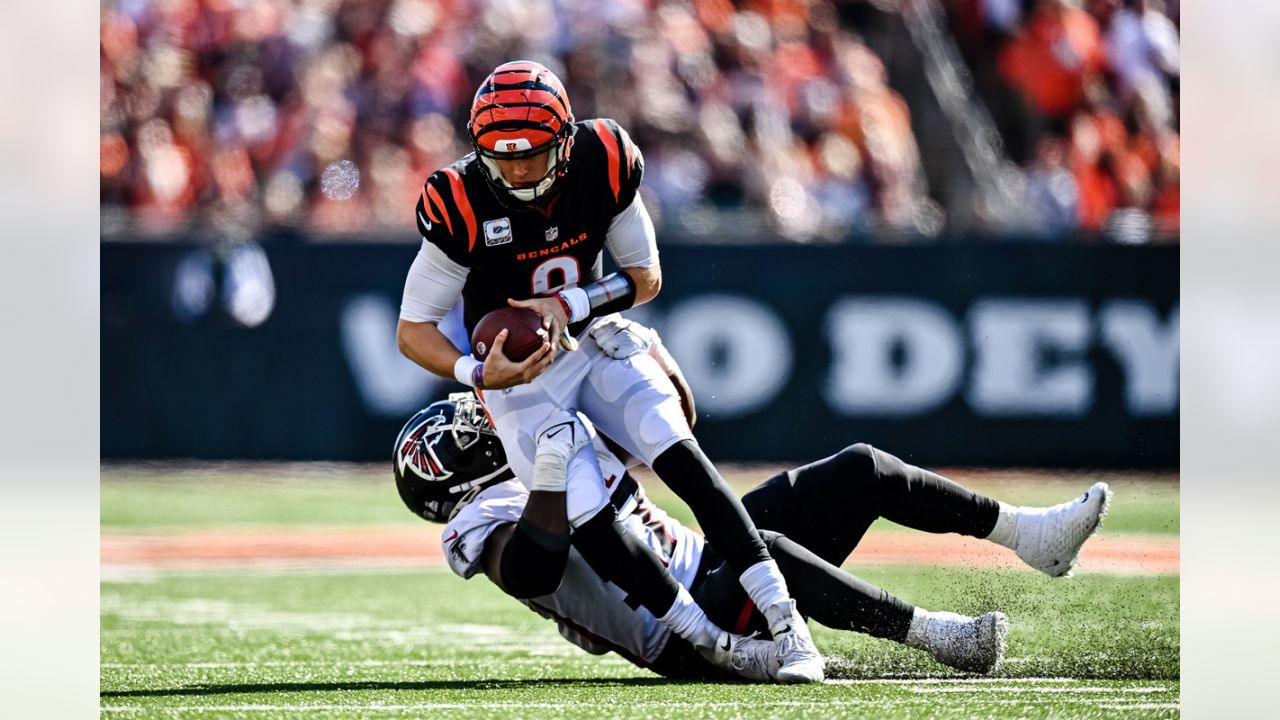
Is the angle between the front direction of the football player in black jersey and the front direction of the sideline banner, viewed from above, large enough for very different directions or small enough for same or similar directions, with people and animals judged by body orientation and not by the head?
same or similar directions

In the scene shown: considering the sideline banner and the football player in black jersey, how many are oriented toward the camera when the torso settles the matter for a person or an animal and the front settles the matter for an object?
2

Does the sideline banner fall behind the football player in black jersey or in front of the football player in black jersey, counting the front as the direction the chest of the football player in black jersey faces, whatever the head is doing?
behind

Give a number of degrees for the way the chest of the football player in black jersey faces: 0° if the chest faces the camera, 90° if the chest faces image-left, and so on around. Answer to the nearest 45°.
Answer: approximately 0°

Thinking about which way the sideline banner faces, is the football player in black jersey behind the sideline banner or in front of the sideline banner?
in front

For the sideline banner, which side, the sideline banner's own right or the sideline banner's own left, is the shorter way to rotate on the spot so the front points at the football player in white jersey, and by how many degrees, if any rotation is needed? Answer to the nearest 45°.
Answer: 0° — it already faces them

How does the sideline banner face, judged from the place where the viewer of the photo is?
facing the viewer
